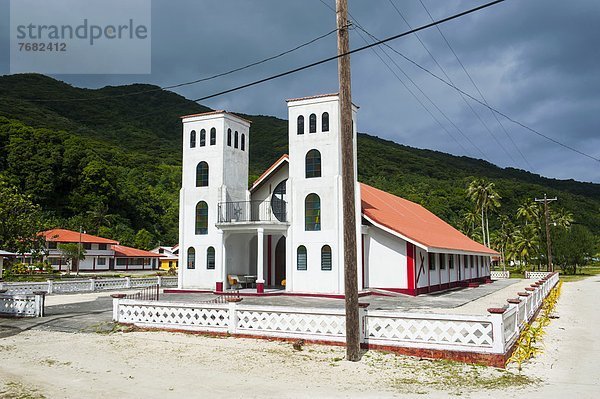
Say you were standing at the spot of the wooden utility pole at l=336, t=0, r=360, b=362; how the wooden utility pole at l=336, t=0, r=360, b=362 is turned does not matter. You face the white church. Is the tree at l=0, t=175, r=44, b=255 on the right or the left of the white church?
left

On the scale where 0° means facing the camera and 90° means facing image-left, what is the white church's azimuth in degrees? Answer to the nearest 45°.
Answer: approximately 45°

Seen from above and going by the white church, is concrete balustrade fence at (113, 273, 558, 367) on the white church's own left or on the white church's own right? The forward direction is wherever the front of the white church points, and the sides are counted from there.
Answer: on the white church's own left

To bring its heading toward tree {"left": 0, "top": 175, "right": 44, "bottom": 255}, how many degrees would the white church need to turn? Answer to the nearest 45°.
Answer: approximately 45° to its right

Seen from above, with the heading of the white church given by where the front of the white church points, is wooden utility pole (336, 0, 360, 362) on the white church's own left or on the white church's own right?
on the white church's own left

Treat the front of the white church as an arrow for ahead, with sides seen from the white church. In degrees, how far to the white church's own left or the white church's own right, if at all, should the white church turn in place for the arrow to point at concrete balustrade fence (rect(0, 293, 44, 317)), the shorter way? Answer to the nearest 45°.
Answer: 0° — it already faces it

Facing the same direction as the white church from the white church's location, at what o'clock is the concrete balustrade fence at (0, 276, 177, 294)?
The concrete balustrade fence is roughly at 2 o'clock from the white church.
